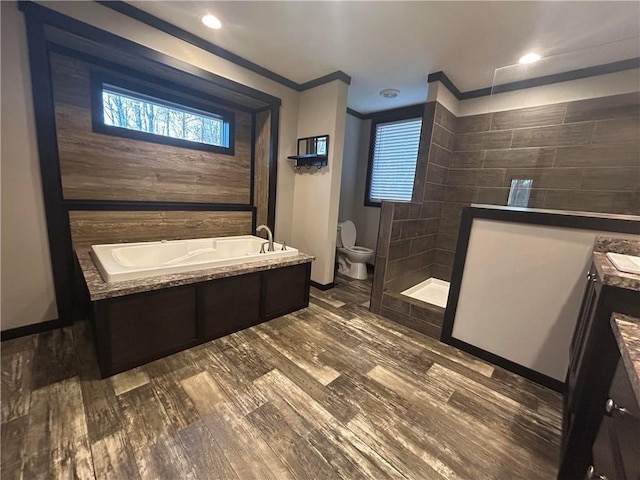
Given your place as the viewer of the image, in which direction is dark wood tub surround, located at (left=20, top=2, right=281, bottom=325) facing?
facing the viewer and to the right of the viewer

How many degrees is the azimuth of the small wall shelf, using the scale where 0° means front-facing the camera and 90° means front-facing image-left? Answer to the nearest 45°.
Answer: approximately 45°

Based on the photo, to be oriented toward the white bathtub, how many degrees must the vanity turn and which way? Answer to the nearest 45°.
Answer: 0° — it already faces it

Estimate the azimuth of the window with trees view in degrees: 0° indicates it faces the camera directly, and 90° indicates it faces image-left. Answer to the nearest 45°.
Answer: approximately 315°

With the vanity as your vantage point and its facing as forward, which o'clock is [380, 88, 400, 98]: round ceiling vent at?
The round ceiling vent is roughly at 1 o'clock from the vanity.

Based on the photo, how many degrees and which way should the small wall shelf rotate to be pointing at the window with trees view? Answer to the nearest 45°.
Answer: approximately 45° to its right

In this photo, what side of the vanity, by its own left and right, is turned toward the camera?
left

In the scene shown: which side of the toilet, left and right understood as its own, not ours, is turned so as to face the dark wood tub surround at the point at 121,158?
right

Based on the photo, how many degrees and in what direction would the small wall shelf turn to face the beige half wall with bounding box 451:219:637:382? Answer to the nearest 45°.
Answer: approximately 90° to its left

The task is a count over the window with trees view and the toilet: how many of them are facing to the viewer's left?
0

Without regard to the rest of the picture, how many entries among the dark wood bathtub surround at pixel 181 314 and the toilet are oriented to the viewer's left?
0

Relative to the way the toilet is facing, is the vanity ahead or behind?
ahead

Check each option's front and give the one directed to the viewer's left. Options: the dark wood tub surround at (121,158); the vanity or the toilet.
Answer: the vanity
